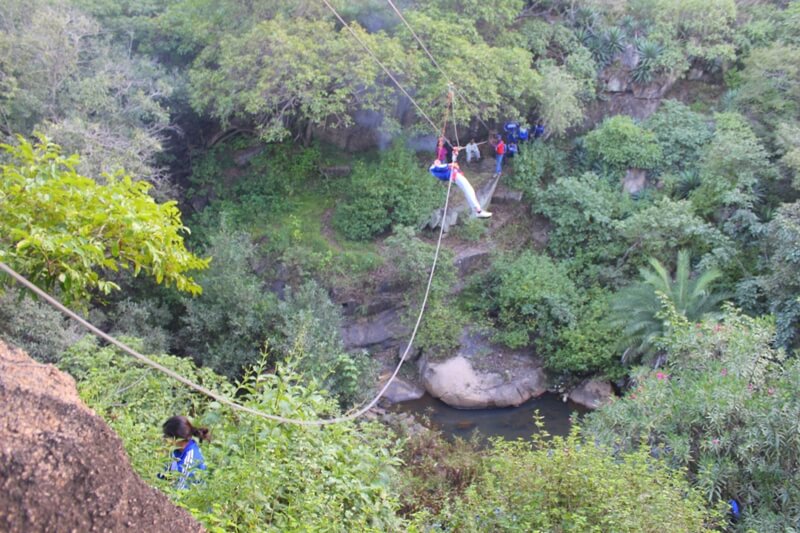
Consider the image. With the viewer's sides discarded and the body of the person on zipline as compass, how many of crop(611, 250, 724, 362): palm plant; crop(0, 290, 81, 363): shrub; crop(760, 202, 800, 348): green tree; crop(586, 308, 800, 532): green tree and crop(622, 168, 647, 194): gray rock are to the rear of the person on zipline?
1

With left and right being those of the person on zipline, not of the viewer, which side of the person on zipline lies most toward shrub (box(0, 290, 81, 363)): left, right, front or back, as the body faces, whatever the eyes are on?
back

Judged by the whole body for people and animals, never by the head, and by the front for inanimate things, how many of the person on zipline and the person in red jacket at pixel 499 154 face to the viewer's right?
1

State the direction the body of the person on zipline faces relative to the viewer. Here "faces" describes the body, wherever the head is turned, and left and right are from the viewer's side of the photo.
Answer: facing to the right of the viewer
